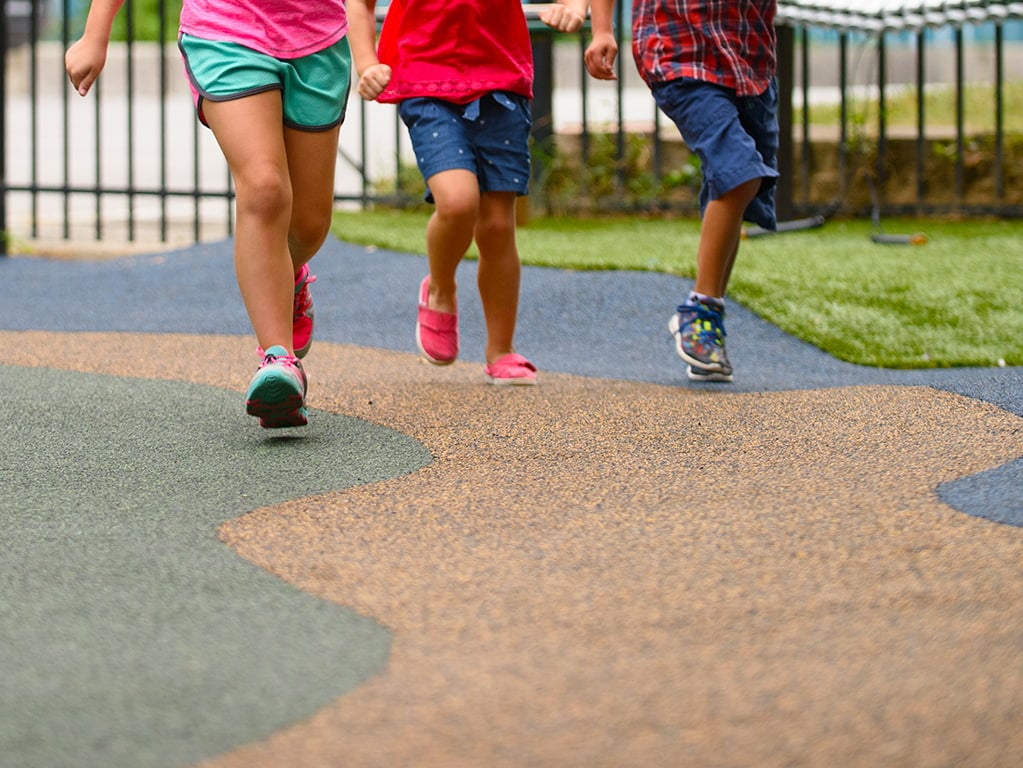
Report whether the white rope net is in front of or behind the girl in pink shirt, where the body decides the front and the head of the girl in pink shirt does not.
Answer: behind

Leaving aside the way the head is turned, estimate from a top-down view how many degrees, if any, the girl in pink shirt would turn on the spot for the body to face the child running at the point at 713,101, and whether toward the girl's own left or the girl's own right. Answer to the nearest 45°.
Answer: approximately 135° to the girl's own left

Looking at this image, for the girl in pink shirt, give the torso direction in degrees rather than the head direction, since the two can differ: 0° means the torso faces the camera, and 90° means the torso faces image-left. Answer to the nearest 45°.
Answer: approximately 0°

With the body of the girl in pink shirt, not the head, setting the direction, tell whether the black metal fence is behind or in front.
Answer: behind
